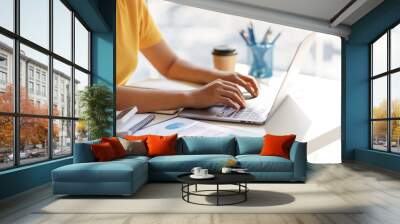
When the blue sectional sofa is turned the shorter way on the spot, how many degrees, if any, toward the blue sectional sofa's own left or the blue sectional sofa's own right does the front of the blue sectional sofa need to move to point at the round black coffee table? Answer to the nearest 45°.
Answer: approximately 45° to the blue sectional sofa's own left

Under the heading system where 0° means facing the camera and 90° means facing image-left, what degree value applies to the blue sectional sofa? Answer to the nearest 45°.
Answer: approximately 0°

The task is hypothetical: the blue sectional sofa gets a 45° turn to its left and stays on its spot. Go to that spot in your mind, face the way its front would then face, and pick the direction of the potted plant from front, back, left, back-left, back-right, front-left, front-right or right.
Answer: back
